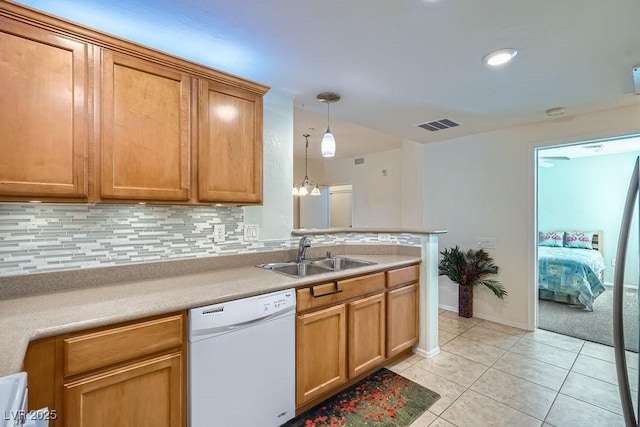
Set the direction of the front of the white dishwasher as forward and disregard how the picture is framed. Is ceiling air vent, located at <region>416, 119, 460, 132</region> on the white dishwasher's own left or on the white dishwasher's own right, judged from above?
on the white dishwasher's own left

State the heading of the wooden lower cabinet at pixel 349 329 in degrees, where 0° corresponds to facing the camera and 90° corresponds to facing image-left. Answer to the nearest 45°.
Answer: approximately 315°

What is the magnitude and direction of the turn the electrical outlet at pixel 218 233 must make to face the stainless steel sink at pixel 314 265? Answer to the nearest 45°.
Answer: approximately 45° to its left

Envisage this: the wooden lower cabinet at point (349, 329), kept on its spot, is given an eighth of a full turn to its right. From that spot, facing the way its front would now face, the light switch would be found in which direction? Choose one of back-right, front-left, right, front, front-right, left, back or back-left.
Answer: right

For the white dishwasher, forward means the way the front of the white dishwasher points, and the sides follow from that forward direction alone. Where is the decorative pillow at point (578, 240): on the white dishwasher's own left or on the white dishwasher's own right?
on the white dishwasher's own left

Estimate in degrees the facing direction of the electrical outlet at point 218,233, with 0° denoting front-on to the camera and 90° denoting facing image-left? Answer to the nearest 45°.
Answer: approximately 315°

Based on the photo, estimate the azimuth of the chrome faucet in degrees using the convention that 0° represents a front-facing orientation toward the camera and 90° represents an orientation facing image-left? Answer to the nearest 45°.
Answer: approximately 315°

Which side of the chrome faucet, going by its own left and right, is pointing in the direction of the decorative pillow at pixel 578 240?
left

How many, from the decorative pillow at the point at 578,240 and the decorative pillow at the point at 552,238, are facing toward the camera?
2

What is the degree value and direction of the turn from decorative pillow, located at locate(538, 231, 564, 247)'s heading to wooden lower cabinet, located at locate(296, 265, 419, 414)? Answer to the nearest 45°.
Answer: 0° — it already faces it

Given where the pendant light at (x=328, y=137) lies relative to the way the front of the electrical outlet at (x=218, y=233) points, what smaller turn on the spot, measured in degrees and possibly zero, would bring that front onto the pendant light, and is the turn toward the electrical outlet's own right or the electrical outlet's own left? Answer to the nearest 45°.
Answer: approximately 45° to the electrical outlet's own left

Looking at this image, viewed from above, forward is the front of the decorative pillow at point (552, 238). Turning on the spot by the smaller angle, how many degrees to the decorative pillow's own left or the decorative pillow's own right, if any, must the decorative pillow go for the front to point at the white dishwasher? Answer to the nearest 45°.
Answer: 0° — it already faces it
